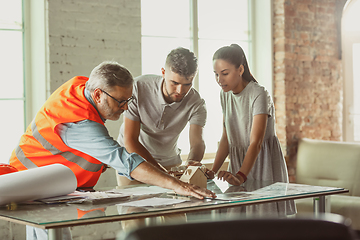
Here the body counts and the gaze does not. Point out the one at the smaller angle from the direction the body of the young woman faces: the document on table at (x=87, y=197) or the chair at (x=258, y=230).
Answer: the document on table

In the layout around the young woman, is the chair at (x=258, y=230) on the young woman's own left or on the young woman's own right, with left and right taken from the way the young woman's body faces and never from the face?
on the young woman's own left

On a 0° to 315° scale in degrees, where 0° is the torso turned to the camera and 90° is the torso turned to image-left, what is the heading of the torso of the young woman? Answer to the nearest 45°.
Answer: approximately 45°

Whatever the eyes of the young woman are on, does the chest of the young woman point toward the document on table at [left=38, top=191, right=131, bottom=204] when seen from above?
yes

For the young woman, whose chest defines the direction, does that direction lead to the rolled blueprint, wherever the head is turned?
yes

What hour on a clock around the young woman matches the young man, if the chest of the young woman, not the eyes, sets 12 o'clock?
The young man is roughly at 1 o'clock from the young woman.
